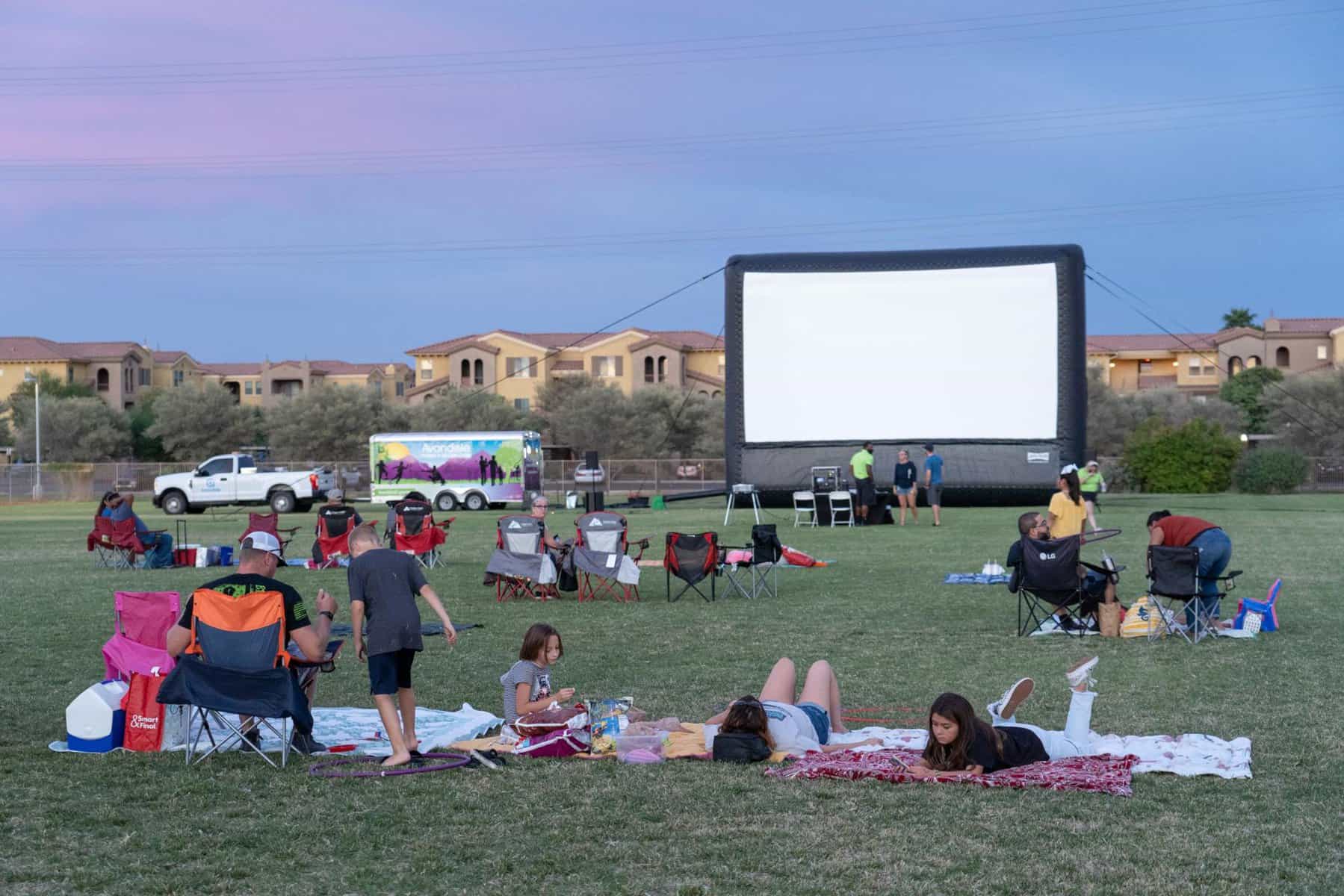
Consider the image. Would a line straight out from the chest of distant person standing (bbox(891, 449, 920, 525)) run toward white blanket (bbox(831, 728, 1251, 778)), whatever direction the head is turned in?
yes

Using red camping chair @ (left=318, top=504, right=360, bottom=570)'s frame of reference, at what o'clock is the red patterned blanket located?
The red patterned blanket is roughly at 4 o'clock from the red camping chair.

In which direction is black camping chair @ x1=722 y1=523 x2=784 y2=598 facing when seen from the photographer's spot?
facing away from the viewer and to the left of the viewer

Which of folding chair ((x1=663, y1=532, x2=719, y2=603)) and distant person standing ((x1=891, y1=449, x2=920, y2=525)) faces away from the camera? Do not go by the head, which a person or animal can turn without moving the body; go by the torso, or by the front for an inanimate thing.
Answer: the folding chair

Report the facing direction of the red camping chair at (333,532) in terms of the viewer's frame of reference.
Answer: facing away from the viewer and to the right of the viewer

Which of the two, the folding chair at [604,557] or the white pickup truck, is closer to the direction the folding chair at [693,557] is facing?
the white pickup truck

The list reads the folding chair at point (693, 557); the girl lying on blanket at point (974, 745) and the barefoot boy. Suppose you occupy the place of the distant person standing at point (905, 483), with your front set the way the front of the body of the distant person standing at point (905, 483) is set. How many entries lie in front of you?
3

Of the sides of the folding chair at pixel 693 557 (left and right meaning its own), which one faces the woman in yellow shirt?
right

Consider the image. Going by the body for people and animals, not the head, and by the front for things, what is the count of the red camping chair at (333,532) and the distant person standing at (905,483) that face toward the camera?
1

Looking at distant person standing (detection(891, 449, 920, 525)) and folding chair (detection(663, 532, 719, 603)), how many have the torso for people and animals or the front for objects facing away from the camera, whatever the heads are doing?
1

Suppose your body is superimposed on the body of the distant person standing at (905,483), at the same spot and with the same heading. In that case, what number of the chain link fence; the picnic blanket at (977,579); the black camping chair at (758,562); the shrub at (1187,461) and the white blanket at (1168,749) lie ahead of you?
3

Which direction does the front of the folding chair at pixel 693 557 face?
away from the camera
